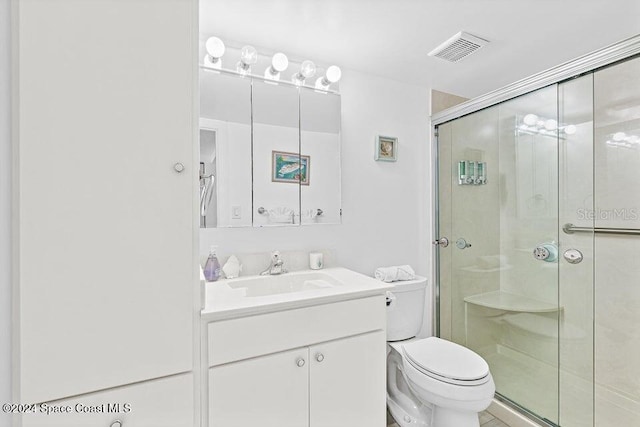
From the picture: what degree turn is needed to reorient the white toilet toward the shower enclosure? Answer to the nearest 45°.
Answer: approximately 90° to its left

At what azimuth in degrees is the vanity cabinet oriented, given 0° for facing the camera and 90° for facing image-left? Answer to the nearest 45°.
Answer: approximately 315°

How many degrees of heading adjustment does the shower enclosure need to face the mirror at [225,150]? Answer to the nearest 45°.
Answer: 0° — it already faces it

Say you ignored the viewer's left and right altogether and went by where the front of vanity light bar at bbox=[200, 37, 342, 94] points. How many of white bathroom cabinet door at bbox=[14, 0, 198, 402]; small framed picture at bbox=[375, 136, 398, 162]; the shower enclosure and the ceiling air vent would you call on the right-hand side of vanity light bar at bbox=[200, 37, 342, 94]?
1

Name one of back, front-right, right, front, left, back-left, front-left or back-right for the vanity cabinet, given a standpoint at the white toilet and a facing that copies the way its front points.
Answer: right

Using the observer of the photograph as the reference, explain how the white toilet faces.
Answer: facing the viewer and to the right of the viewer

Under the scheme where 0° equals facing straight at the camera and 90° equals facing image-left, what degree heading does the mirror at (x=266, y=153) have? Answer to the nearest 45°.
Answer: approximately 315°

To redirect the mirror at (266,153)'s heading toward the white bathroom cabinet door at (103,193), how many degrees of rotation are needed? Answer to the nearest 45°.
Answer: approximately 90° to its right

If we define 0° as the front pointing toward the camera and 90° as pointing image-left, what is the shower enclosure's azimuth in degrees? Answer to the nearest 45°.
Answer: approximately 45°
